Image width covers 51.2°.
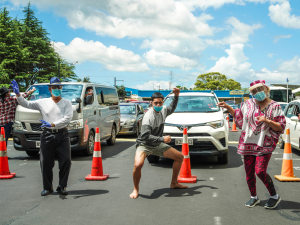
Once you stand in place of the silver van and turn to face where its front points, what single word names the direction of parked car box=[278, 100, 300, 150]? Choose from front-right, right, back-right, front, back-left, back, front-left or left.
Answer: back-left

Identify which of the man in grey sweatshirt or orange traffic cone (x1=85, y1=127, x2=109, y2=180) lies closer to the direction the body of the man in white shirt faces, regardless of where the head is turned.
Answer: the man in grey sweatshirt

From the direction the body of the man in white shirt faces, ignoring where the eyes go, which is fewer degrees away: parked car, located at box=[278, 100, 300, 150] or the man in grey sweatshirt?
the man in grey sweatshirt

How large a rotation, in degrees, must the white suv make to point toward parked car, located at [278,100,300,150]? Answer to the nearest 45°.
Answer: approximately 135° to its left

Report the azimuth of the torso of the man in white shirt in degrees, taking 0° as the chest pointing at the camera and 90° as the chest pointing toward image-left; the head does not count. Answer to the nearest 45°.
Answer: approximately 0°

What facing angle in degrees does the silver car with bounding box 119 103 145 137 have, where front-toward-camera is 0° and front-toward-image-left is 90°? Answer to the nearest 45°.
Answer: approximately 45°

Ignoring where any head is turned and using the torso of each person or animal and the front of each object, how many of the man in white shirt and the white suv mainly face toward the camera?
2

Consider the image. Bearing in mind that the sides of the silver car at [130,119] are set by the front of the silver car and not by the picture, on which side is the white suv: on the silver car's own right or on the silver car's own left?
on the silver car's own left

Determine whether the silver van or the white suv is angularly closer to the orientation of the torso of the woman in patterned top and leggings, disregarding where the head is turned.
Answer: the silver van

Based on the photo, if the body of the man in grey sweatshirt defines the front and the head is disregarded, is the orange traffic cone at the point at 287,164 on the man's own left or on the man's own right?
on the man's own left
